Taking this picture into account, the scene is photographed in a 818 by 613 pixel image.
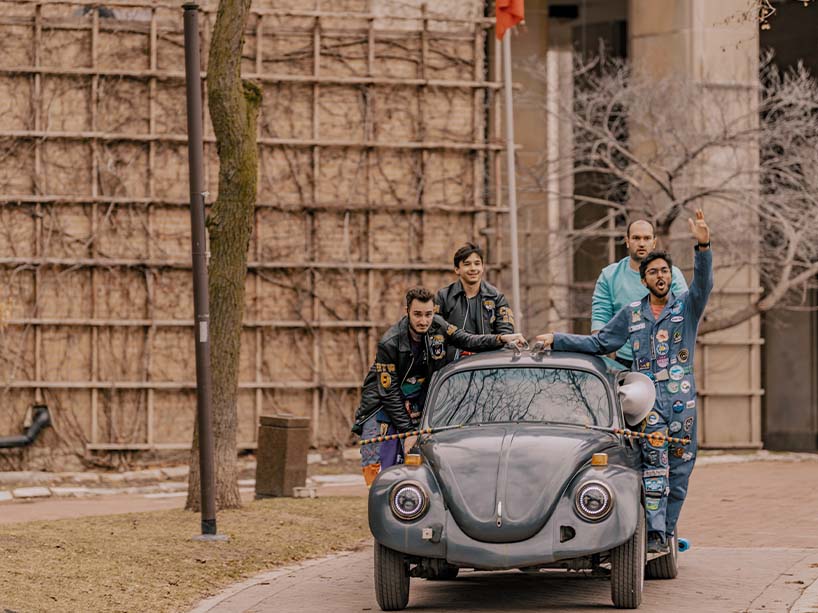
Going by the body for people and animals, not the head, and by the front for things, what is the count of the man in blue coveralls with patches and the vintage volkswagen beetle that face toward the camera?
2

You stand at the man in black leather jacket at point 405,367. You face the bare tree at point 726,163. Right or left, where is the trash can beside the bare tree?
left

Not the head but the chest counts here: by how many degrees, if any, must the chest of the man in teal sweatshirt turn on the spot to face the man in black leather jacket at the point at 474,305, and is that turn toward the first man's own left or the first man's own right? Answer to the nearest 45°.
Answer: approximately 90° to the first man's own right

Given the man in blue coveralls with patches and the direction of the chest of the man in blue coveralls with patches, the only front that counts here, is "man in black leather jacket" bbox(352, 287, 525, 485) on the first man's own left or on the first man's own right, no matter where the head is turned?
on the first man's own right

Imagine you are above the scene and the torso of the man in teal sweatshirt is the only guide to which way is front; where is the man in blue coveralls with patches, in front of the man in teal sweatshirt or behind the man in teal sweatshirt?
in front

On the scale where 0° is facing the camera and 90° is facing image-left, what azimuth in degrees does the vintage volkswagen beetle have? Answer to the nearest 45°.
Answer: approximately 0°

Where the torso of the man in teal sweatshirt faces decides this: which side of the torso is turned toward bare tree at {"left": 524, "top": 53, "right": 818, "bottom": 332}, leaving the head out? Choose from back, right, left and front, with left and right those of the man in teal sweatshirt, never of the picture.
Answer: back

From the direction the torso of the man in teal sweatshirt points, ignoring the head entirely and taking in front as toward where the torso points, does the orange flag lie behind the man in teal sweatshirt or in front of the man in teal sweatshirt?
behind

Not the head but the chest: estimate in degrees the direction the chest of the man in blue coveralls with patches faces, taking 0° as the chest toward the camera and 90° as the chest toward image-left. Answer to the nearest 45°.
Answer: approximately 0°

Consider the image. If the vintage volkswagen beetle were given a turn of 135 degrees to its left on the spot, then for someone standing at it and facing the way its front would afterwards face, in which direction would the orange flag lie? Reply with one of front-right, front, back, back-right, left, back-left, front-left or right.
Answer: front-left

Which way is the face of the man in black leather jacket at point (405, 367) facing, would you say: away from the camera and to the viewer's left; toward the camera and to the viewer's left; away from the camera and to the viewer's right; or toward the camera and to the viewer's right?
toward the camera and to the viewer's right
